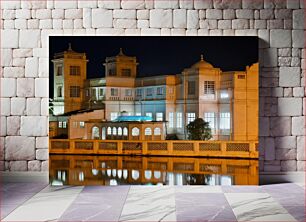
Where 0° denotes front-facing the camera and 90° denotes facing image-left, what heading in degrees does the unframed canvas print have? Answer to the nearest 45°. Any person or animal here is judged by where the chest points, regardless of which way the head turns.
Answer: approximately 0°
